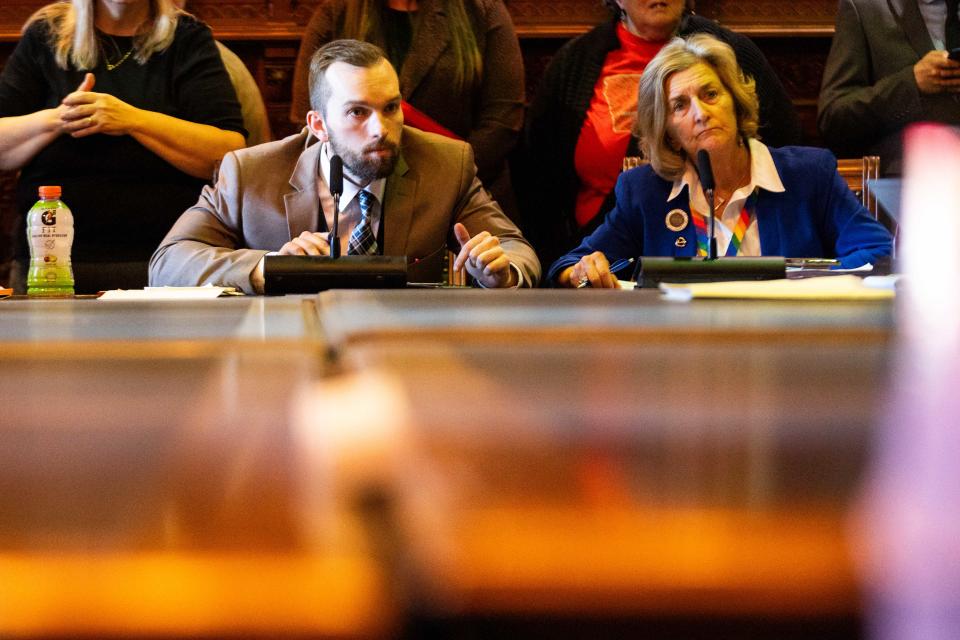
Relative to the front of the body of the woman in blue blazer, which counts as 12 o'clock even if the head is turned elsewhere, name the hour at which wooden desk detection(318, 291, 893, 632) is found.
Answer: The wooden desk is roughly at 12 o'clock from the woman in blue blazer.

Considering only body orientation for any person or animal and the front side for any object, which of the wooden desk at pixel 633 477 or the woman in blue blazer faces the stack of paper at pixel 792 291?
the woman in blue blazer

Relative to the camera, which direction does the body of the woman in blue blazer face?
toward the camera

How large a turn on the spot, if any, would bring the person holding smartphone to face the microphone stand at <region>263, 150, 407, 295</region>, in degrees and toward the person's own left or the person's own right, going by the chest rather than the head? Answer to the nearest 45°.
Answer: approximately 90° to the person's own right

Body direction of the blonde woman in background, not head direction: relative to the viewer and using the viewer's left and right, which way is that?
facing the viewer

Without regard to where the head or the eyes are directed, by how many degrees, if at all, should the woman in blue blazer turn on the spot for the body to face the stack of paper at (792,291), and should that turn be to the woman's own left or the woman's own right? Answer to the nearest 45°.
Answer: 0° — they already face it

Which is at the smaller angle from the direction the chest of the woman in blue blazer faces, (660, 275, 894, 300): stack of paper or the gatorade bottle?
the stack of paper
